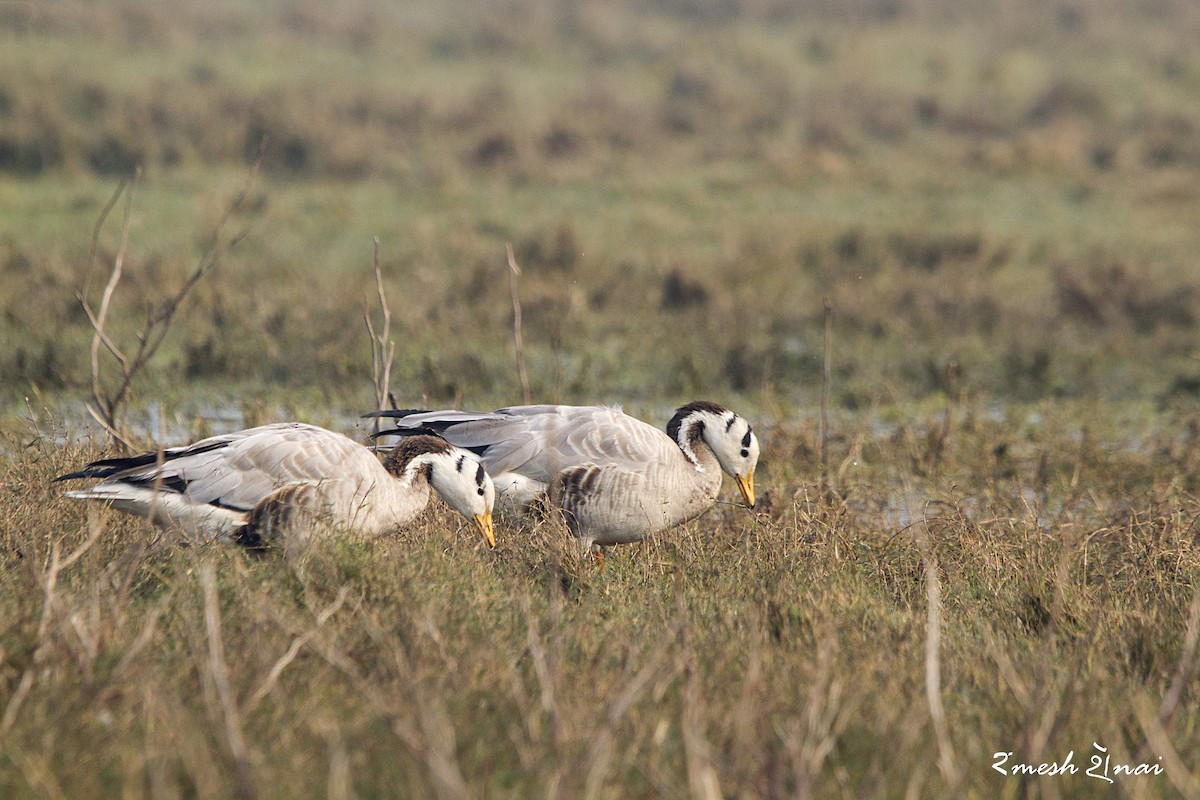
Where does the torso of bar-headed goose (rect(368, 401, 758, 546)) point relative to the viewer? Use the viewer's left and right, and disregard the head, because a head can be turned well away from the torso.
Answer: facing to the right of the viewer

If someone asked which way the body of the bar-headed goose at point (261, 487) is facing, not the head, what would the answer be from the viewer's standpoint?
to the viewer's right

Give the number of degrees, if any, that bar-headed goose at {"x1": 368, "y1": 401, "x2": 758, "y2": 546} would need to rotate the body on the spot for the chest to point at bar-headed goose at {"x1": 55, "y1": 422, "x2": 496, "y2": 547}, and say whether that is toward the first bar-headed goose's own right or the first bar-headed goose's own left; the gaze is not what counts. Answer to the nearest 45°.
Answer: approximately 135° to the first bar-headed goose's own right

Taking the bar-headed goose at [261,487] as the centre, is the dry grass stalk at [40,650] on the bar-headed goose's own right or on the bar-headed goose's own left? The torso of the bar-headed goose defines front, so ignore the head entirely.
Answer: on the bar-headed goose's own right

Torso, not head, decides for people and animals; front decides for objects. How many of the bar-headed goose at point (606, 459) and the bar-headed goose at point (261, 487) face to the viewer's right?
2

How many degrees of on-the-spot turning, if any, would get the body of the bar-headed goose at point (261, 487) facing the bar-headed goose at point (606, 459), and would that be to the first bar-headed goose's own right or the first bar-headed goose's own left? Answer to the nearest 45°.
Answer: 0° — it already faces it
